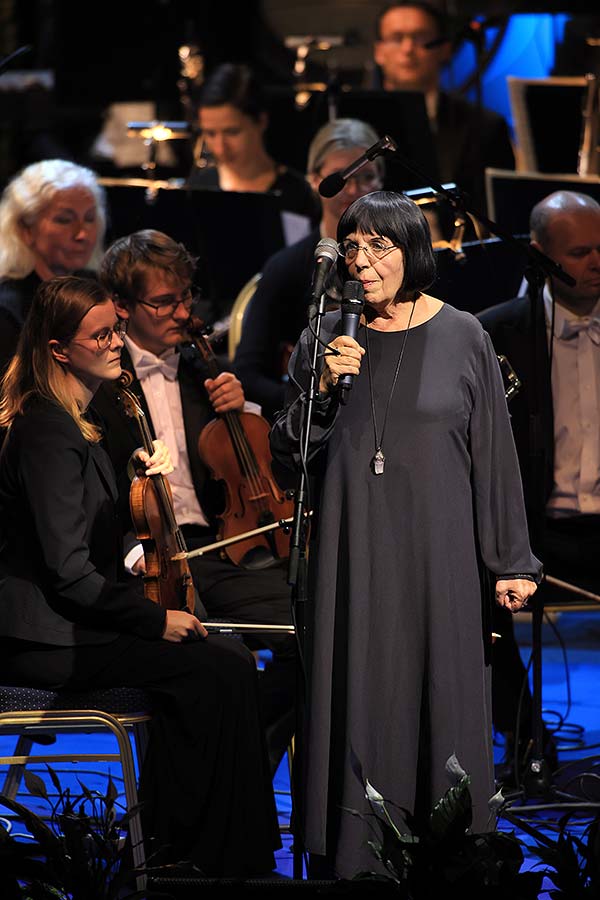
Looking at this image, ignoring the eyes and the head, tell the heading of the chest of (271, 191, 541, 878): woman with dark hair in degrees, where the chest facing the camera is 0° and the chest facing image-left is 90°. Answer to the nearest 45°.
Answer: approximately 45°

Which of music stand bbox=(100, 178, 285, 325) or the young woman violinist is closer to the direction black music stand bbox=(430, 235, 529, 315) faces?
the music stand

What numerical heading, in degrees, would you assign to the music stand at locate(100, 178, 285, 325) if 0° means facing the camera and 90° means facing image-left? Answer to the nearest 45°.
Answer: approximately 180°

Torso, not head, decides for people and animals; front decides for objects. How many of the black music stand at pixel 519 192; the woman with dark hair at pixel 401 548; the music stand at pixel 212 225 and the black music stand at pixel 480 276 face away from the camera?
3

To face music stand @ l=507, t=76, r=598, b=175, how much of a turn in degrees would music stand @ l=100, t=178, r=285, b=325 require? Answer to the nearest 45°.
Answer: approximately 45° to its right

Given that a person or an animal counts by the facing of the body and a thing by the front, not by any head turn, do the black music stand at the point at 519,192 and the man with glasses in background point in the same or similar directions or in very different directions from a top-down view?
very different directions

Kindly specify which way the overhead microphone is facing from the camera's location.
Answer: facing to the left of the viewer

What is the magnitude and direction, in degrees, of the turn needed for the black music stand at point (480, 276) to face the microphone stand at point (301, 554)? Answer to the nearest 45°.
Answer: approximately 180°

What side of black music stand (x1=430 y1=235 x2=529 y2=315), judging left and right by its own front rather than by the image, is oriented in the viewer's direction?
back

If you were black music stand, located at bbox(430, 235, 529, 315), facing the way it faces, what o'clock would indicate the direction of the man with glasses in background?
The man with glasses in background is roughly at 12 o'clock from the black music stand.

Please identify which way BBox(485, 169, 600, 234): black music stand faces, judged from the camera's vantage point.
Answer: facing away from the viewer

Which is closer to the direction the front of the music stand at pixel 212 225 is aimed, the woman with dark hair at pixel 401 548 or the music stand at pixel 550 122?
the music stand

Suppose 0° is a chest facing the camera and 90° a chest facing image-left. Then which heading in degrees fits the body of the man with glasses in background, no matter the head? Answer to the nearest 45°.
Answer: approximately 0°

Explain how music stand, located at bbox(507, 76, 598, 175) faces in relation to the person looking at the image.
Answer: facing away from the viewer

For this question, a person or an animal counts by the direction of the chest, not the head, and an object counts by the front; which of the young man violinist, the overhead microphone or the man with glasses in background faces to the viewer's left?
the overhead microphone

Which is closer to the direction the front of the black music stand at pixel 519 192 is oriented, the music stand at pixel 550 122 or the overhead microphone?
the music stand

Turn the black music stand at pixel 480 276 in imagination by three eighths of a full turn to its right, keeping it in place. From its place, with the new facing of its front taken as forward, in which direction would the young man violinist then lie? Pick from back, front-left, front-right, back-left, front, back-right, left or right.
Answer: right
